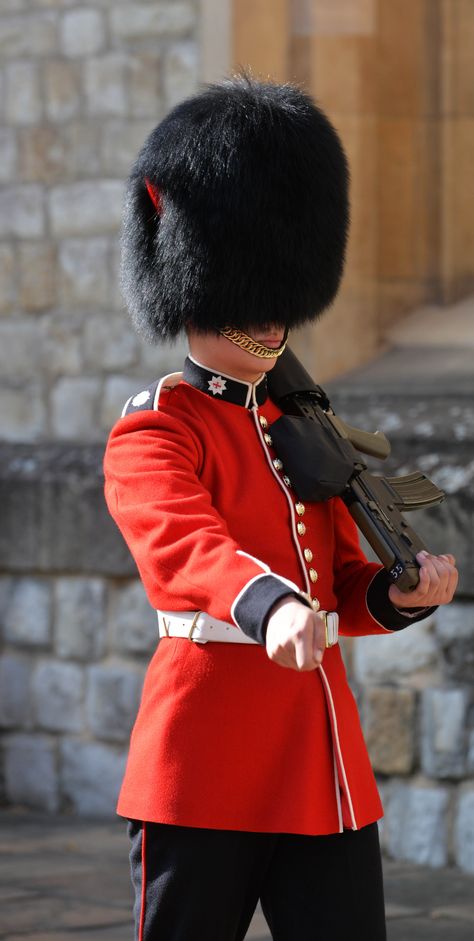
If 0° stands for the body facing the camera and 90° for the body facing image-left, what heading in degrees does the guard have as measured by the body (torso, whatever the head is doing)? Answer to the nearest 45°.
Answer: approximately 315°
